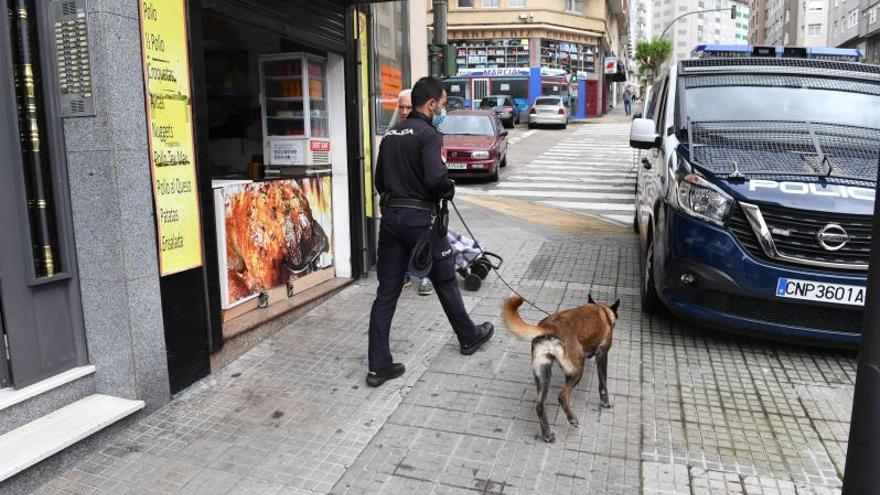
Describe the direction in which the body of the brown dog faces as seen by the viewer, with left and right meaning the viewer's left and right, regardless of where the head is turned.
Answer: facing away from the viewer and to the right of the viewer

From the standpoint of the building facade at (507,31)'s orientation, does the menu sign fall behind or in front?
in front

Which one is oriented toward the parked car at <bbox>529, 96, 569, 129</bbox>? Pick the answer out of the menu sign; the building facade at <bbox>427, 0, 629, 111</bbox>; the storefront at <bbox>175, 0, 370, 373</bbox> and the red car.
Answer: the building facade

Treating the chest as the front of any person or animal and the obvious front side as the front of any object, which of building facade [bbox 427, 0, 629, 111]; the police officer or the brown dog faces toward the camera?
the building facade

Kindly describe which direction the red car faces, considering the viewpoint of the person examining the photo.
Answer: facing the viewer

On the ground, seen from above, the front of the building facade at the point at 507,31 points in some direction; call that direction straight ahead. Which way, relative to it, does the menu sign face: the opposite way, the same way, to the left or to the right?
to the left

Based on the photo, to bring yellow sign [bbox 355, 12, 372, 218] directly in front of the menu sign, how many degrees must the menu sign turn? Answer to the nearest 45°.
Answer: approximately 90° to its left

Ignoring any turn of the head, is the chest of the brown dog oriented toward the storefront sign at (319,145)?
no

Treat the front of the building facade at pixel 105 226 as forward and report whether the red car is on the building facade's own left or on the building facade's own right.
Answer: on the building facade's own left

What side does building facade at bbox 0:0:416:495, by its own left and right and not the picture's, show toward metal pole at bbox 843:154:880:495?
front

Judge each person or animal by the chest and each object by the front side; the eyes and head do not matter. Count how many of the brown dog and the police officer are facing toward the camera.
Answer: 0

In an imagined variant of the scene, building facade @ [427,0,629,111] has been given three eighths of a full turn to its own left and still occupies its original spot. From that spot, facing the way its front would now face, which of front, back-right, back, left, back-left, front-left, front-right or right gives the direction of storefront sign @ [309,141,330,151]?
back-right

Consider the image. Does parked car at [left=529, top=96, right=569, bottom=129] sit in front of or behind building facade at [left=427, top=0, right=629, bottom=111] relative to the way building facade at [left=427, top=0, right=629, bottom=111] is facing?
in front

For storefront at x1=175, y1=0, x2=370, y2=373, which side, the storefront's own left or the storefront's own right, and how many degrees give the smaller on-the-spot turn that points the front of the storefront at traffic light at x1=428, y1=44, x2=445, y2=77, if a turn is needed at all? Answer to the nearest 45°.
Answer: approximately 90° to the storefront's own left

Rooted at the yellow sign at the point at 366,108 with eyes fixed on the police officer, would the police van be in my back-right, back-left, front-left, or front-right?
front-left

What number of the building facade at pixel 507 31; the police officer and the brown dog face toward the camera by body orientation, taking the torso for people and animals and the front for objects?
1

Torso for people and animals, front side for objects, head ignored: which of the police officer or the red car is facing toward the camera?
the red car

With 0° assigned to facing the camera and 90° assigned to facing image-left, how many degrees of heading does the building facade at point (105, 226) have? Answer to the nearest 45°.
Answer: approximately 315°

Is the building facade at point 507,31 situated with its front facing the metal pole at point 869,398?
yes

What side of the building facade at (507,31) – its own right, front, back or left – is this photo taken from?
front

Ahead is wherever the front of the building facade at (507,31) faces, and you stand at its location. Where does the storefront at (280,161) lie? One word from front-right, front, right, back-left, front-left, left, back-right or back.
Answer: front
